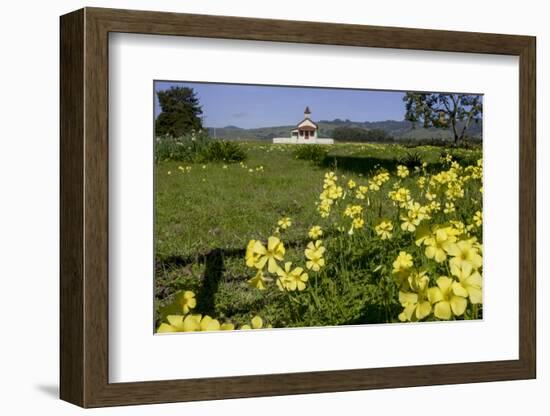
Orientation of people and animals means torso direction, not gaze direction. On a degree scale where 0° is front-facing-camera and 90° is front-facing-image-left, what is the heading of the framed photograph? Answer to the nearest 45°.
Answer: approximately 315°
